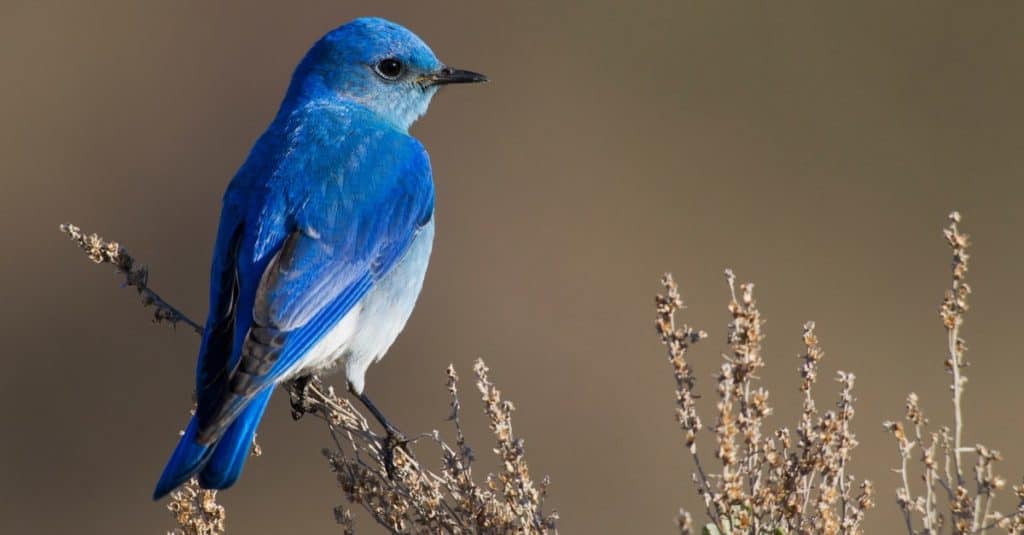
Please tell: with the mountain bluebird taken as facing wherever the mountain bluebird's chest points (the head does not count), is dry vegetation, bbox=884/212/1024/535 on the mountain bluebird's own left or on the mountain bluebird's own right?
on the mountain bluebird's own right

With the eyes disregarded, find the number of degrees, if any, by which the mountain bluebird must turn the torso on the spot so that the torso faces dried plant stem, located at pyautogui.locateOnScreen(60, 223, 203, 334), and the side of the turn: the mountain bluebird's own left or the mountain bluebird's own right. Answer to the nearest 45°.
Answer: approximately 135° to the mountain bluebird's own left

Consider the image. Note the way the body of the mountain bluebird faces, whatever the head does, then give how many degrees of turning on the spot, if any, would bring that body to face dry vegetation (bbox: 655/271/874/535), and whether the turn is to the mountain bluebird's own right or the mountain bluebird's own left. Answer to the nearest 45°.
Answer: approximately 90° to the mountain bluebird's own right

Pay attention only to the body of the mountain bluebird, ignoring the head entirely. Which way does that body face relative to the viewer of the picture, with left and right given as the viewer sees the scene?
facing away from the viewer and to the right of the viewer
